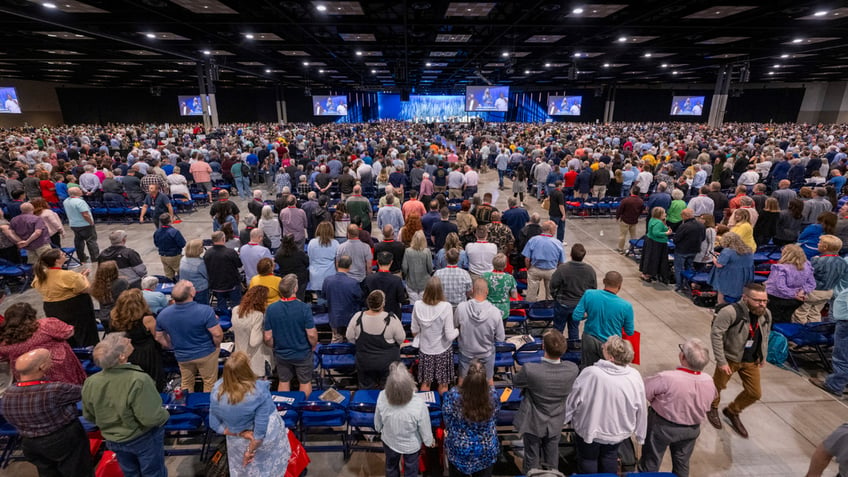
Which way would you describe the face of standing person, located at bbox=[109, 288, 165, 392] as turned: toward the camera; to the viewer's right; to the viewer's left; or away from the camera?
away from the camera

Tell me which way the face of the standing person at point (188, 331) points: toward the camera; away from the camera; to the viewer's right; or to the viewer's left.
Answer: away from the camera

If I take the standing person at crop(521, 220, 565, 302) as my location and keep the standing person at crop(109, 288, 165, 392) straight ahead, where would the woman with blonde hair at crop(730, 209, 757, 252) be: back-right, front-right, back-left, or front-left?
back-left

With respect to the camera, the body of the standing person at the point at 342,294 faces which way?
away from the camera

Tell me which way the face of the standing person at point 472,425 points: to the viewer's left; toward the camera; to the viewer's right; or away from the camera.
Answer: away from the camera

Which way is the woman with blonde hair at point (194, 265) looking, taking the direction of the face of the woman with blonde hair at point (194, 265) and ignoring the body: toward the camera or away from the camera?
away from the camera

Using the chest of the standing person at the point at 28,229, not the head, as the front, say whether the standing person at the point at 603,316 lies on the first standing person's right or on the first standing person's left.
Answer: on the first standing person's right

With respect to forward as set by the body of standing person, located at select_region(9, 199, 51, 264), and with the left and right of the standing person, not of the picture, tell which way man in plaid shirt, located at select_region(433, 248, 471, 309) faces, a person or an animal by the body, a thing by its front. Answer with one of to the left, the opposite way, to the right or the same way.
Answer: the same way

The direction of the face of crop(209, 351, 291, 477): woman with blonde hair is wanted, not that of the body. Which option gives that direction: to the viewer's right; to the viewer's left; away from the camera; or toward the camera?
away from the camera

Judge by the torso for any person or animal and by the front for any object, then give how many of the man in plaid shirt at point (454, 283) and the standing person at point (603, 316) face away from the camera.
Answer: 2

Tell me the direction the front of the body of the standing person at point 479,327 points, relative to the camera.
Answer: away from the camera

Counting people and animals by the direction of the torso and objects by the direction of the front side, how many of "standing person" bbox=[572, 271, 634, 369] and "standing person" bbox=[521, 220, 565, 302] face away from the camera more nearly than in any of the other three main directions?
2

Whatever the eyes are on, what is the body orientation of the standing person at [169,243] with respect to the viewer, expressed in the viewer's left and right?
facing away from the viewer and to the right of the viewer

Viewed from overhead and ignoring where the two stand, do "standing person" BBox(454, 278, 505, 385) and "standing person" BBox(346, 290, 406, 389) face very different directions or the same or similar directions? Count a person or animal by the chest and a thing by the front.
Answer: same or similar directions

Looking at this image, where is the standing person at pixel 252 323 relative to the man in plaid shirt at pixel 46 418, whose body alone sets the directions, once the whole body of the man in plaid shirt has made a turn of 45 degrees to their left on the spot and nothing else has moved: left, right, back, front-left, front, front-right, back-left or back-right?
right

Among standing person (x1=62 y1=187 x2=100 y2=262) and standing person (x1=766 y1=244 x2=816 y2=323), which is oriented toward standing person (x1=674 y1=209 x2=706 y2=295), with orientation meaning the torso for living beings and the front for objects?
standing person (x1=766 y1=244 x2=816 y2=323)

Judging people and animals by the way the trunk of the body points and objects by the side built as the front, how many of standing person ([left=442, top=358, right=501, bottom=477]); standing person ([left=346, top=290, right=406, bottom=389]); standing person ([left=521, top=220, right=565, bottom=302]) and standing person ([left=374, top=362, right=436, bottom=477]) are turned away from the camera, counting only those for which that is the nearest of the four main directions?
4
